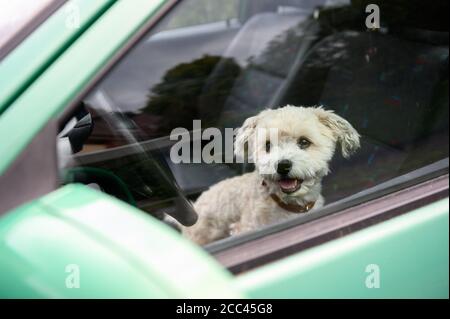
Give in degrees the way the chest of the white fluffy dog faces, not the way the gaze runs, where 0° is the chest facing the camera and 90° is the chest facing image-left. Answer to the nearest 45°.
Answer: approximately 315°
